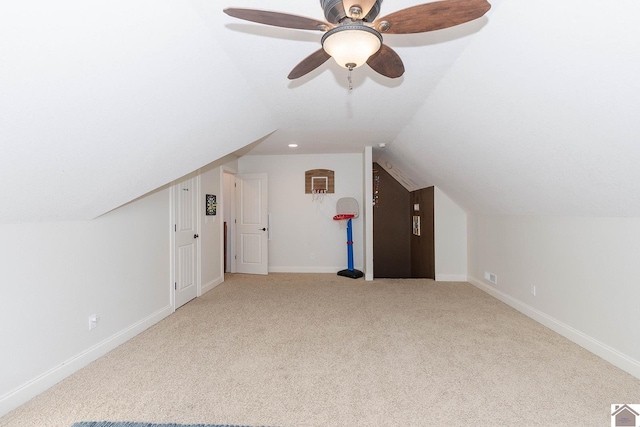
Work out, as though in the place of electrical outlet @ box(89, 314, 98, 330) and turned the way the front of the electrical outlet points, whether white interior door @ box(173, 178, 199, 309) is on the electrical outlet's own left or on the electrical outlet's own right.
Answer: on the electrical outlet's own left

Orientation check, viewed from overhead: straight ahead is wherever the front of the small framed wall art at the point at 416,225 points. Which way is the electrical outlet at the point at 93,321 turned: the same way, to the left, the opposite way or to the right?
to the left

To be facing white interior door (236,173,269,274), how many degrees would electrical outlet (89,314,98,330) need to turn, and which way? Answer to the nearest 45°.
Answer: approximately 90° to its left

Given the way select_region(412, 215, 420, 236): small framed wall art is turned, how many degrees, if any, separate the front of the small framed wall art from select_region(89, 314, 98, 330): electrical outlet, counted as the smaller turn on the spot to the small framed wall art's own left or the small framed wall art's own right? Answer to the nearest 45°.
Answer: approximately 45° to the small framed wall art's own right

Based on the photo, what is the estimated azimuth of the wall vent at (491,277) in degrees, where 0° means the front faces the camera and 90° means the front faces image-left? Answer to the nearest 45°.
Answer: approximately 45°

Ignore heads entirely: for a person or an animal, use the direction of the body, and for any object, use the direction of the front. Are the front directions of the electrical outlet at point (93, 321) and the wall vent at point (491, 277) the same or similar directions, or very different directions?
very different directions

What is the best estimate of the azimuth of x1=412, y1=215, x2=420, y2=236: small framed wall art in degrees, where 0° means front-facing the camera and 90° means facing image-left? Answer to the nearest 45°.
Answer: approximately 0°
